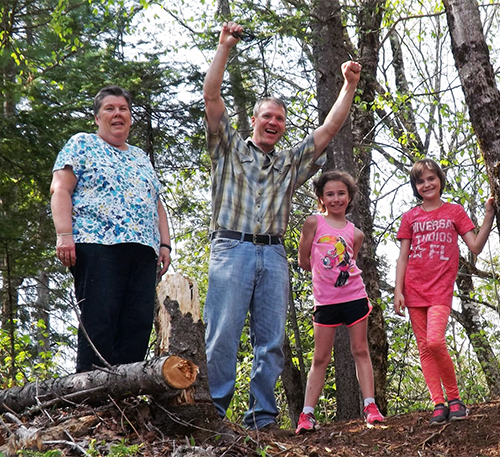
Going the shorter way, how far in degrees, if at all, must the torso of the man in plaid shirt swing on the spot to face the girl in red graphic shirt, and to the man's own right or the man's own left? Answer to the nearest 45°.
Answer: approximately 90° to the man's own left

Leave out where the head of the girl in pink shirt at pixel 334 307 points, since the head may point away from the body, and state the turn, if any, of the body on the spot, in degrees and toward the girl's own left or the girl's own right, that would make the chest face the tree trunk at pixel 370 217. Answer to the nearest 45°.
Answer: approximately 180°

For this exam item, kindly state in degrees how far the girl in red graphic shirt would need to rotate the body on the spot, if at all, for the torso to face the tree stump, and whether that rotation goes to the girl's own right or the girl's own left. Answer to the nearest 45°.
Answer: approximately 45° to the girl's own right

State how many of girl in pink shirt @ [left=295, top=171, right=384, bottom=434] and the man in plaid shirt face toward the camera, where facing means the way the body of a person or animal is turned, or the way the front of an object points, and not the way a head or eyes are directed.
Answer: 2

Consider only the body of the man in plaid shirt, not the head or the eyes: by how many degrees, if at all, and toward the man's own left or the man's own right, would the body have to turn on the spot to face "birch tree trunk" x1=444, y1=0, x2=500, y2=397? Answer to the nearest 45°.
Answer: approximately 90° to the man's own left

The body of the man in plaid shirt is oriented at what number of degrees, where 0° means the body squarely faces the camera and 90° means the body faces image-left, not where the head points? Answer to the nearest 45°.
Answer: approximately 0°
